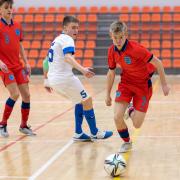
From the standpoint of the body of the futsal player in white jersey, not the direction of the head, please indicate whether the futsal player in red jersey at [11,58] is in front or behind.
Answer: behind

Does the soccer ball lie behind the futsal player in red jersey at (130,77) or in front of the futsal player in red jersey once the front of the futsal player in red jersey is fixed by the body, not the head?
in front

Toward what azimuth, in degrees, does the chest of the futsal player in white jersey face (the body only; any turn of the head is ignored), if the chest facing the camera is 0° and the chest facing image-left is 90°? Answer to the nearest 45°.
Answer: approximately 270°

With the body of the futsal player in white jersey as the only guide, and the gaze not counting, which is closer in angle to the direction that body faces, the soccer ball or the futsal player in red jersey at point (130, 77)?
the futsal player in red jersey

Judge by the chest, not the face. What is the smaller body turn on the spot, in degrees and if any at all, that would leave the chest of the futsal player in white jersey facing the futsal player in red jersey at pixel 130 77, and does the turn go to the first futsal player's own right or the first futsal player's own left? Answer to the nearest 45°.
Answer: approximately 45° to the first futsal player's own right

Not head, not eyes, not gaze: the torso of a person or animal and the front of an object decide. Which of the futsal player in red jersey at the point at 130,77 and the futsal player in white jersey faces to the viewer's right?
the futsal player in white jersey

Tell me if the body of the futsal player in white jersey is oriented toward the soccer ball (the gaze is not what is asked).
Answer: no

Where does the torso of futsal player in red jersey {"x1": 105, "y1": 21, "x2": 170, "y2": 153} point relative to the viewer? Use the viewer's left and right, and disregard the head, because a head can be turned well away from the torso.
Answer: facing the viewer and to the left of the viewer

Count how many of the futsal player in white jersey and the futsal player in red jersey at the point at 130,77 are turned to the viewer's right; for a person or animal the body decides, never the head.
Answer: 1

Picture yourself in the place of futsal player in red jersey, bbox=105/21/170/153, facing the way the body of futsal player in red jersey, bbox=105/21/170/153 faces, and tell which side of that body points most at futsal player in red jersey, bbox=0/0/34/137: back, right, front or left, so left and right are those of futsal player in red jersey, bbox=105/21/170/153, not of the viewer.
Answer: right

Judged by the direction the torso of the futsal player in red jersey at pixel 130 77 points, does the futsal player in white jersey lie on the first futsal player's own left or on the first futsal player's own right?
on the first futsal player's own right

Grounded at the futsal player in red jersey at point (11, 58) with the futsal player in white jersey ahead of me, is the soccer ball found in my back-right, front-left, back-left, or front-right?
front-right

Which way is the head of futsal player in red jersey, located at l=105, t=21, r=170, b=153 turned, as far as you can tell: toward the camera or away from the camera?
toward the camera
